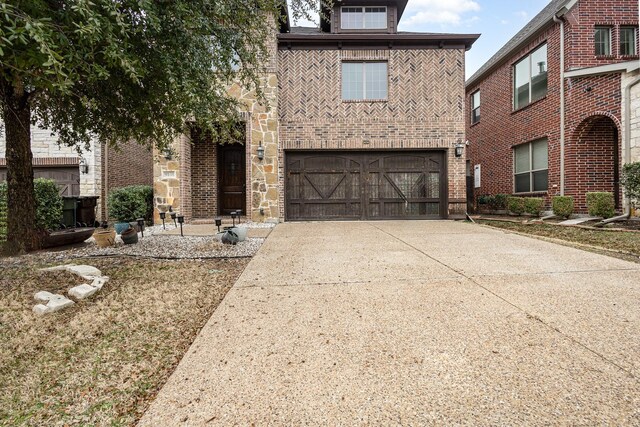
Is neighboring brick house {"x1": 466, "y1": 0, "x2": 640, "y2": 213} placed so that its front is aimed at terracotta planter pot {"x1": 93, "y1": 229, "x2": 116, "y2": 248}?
no

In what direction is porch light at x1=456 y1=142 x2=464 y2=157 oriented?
toward the camera

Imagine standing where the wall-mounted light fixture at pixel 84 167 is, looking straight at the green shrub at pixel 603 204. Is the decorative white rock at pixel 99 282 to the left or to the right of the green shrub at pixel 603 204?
right

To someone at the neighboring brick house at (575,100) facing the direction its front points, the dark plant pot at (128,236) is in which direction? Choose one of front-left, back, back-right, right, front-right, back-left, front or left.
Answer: right

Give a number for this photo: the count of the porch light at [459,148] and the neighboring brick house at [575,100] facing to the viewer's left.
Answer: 0

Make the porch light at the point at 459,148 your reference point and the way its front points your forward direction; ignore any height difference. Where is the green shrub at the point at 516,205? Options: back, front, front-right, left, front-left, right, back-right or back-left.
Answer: back-left

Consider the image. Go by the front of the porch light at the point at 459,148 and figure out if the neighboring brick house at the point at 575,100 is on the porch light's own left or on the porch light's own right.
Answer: on the porch light's own left

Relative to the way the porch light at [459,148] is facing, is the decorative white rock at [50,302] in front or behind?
in front

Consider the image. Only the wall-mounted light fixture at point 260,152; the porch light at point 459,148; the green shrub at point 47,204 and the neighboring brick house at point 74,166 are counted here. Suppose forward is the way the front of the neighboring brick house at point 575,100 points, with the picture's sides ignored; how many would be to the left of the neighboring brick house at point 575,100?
0
